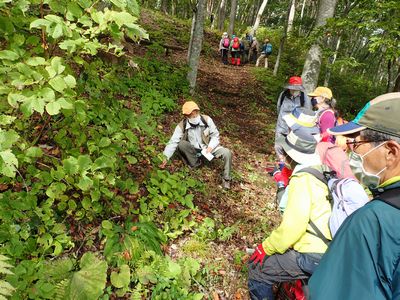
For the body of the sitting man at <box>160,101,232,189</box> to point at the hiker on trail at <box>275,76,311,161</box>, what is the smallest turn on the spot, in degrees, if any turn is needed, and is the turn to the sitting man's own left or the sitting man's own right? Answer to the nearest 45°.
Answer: approximately 135° to the sitting man's own left

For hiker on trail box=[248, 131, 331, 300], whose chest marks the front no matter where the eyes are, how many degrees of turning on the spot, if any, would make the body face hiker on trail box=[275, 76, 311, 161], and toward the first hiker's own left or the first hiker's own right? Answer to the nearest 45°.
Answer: approximately 90° to the first hiker's own right

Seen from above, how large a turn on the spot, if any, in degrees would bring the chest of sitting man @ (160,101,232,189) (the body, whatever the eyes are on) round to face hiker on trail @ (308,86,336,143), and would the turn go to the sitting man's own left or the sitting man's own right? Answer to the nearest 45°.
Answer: approximately 90° to the sitting man's own left

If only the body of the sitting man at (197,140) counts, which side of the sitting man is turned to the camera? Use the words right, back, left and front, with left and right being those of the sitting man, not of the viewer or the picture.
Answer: front

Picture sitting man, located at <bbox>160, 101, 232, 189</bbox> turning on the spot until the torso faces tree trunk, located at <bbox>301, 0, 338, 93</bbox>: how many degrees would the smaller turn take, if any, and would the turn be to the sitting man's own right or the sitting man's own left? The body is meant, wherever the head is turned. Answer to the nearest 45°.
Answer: approximately 135° to the sitting man's own left

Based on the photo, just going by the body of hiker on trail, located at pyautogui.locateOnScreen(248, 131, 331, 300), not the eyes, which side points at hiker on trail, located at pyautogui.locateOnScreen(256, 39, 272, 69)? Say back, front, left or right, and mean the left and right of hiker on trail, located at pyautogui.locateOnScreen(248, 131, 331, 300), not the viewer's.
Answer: right

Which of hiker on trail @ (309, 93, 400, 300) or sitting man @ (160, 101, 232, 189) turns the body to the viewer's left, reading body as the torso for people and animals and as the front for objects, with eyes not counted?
the hiker on trail

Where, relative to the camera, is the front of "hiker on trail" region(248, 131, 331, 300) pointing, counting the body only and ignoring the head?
to the viewer's left

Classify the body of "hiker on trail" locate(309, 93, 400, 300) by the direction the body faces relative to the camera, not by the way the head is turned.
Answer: to the viewer's left
